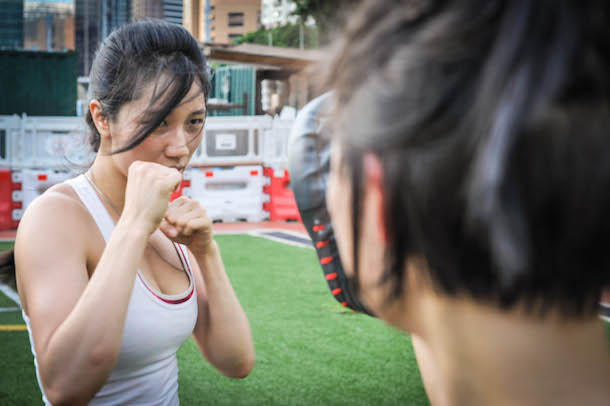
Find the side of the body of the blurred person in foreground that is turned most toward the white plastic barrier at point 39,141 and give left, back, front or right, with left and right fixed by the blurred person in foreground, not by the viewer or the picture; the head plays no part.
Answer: front

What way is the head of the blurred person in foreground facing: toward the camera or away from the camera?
away from the camera

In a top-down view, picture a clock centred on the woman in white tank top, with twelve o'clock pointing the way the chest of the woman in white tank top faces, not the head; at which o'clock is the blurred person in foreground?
The blurred person in foreground is roughly at 1 o'clock from the woman in white tank top.

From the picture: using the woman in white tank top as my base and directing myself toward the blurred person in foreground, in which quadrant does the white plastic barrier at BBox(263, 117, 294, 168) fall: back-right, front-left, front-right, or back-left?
back-left

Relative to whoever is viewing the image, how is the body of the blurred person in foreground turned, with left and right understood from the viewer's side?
facing away from the viewer and to the left of the viewer

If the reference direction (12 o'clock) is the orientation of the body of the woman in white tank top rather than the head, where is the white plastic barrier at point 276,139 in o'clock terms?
The white plastic barrier is roughly at 8 o'clock from the woman in white tank top.

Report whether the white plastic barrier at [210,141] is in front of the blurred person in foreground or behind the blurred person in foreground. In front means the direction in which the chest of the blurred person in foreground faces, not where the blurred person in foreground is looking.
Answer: in front

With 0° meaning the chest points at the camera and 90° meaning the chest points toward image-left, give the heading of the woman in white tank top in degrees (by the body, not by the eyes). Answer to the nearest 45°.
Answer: approximately 315°
